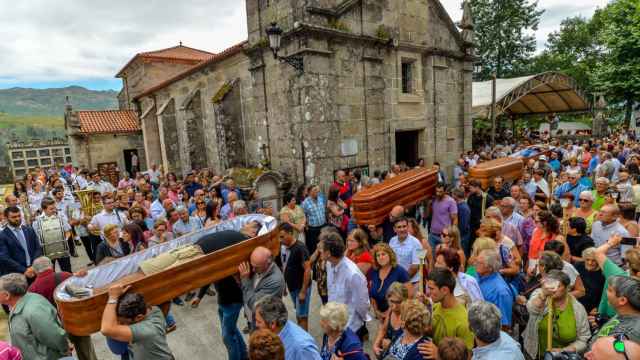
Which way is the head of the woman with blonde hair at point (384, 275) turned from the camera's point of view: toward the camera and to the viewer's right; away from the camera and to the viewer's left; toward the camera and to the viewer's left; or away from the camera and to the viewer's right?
toward the camera and to the viewer's left

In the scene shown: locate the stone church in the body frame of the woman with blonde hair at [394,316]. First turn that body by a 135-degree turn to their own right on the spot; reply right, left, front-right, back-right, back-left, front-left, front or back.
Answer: front

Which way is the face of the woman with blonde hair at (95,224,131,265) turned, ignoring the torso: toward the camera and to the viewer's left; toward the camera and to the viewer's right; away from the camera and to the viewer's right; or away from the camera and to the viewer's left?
toward the camera and to the viewer's right

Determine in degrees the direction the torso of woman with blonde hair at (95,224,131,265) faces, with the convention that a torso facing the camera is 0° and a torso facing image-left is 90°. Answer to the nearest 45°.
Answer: approximately 315°

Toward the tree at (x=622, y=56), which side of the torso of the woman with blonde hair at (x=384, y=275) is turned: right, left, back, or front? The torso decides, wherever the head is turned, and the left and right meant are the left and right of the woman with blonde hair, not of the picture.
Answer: back

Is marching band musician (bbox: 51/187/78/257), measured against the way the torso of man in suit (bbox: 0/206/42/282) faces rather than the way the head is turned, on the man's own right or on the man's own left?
on the man's own left

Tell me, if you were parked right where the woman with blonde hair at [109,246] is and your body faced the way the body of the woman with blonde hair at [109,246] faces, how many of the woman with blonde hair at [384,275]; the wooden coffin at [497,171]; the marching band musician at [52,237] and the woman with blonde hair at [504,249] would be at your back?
1

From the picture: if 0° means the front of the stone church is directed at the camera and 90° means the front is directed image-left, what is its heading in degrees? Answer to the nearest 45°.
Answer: approximately 315°

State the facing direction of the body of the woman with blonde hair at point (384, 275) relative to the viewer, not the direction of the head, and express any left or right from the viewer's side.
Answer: facing the viewer and to the left of the viewer

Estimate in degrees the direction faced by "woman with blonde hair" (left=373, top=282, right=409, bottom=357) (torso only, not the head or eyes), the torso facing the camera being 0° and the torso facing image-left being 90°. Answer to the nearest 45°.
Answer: approximately 45°

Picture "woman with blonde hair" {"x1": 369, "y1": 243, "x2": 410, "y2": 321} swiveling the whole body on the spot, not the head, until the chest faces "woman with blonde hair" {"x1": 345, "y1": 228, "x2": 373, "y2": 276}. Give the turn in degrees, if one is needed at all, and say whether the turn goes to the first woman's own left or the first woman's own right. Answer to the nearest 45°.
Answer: approximately 90° to the first woman's own right
